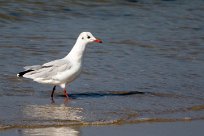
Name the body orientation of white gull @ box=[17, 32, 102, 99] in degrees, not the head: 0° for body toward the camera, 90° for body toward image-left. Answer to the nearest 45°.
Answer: approximately 270°
